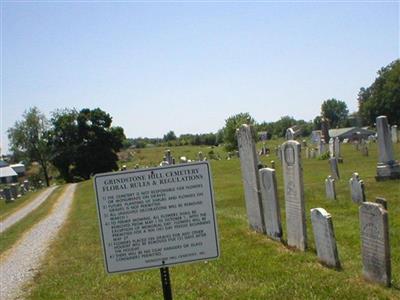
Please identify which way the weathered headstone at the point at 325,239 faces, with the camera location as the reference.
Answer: facing the viewer and to the left of the viewer

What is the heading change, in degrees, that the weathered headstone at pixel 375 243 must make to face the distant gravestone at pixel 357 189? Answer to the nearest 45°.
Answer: approximately 135° to its right

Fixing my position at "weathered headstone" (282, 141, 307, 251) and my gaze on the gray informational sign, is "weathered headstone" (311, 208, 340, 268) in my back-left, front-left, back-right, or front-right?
front-left

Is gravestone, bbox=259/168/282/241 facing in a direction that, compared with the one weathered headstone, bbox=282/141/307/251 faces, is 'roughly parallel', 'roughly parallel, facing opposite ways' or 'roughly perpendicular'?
roughly parallel

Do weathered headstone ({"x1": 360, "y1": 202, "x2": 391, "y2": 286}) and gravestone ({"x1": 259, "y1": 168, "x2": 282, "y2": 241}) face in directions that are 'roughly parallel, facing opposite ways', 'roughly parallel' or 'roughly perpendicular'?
roughly parallel

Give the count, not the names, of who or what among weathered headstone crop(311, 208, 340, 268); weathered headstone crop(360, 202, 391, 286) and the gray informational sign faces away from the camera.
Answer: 0

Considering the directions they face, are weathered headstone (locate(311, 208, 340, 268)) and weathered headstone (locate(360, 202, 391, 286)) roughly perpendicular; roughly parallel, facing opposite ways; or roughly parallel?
roughly parallel

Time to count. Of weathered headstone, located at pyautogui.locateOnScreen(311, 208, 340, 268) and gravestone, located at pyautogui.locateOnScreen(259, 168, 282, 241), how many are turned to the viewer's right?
0

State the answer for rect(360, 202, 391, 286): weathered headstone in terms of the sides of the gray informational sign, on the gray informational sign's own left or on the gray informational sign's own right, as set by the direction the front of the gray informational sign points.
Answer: on the gray informational sign's own left

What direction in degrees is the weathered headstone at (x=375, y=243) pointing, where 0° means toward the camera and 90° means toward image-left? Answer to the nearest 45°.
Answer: approximately 45°

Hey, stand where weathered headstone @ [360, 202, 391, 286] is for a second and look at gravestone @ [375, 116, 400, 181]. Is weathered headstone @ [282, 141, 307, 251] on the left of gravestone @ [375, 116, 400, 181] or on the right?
left

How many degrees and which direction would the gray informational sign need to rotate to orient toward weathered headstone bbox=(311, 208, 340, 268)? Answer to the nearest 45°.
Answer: approximately 135° to its left
